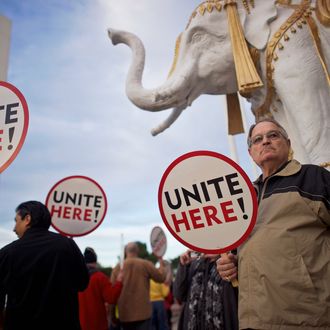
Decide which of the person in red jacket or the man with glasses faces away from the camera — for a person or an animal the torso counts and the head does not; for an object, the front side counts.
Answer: the person in red jacket

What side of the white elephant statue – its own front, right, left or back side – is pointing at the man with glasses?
left

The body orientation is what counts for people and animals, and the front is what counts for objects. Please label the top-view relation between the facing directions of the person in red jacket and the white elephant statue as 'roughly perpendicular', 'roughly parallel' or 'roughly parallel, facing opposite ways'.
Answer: roughly perpendicular

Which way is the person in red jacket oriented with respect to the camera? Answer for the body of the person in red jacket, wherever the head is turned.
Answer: away from the camera

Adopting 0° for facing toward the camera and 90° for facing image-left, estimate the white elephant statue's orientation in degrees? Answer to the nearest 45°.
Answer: approximately 90°

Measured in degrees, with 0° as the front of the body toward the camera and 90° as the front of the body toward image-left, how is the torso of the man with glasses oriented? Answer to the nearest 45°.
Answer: approximately 45°

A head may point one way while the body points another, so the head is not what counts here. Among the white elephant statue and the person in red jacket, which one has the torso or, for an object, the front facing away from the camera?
the person in red jacket

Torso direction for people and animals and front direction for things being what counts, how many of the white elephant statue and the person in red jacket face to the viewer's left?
1
